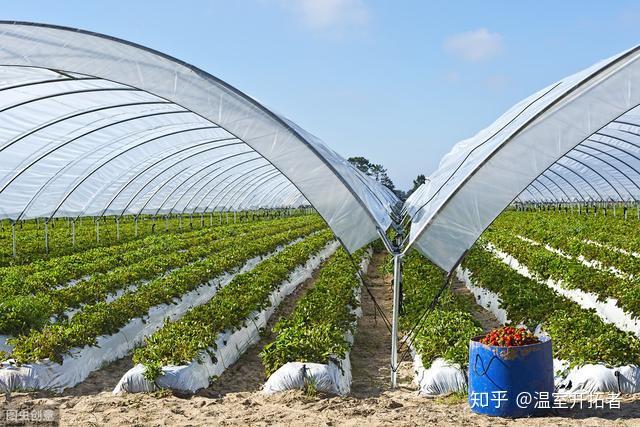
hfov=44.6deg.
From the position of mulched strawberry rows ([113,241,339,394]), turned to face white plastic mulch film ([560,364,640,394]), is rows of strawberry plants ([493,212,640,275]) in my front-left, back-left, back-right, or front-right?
front-left

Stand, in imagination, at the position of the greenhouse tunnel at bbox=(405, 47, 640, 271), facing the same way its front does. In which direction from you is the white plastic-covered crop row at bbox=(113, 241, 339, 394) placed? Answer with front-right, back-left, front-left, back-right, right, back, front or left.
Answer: right

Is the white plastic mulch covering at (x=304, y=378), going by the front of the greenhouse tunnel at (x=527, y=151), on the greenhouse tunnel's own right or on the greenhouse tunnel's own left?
on the greenhouse tunnel's own right

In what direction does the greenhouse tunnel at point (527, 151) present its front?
toward the camera
